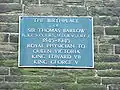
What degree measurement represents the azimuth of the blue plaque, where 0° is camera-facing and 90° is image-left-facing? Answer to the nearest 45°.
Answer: approximately 0°
